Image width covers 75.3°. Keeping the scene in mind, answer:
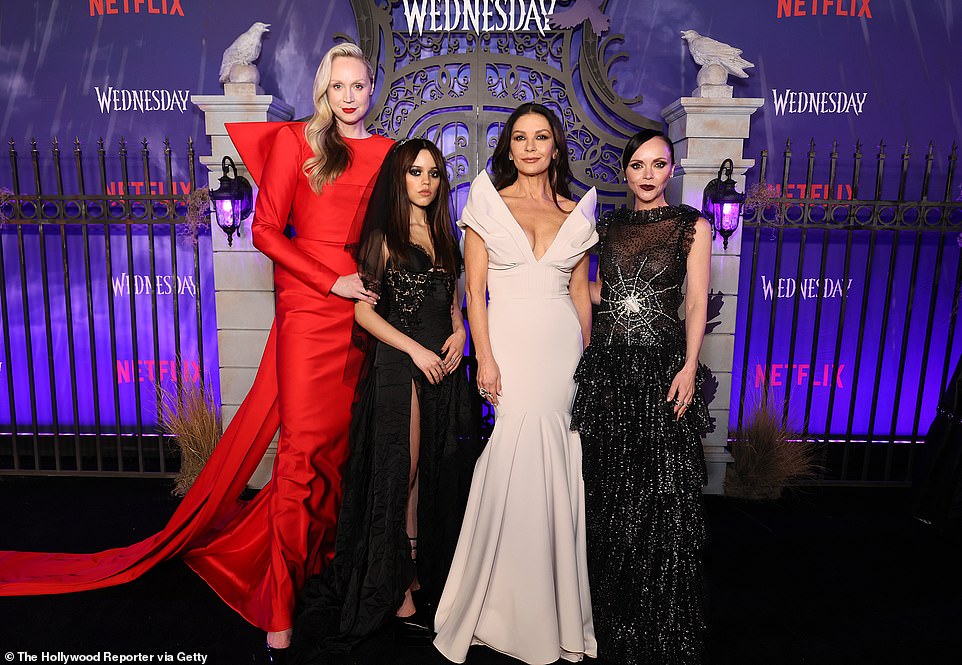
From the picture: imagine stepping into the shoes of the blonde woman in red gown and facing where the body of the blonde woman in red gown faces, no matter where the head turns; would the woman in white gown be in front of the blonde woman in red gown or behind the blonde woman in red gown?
in front

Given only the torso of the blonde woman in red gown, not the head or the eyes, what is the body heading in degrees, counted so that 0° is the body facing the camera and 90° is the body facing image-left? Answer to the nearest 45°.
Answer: approximately 315°

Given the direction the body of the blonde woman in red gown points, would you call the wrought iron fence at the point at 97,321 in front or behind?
behind

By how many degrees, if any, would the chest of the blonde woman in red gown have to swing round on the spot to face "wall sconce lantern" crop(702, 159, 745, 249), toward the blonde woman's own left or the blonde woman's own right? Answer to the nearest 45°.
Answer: approximately 45° to the blonde woman's own left

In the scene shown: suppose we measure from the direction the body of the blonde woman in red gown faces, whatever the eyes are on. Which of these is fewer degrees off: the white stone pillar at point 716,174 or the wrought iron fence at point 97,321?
the white stone pillar

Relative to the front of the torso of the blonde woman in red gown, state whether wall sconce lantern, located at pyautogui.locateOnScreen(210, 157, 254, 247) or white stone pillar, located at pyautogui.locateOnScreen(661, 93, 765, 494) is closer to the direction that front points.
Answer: the white stone pillar

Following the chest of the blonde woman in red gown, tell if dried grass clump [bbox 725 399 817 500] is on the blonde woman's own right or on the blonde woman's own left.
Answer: on the blonde woman's own left

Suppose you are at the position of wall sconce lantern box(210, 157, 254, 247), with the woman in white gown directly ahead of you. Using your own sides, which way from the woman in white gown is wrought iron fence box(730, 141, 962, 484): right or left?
left
